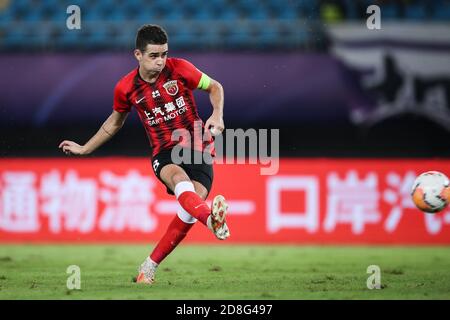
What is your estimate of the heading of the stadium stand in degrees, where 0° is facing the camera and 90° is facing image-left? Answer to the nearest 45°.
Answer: approximately 0°

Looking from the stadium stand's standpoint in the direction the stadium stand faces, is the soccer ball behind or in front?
in front

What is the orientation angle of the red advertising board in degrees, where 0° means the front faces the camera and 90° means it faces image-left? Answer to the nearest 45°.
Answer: approximately 0°

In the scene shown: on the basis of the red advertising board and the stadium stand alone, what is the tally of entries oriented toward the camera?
2

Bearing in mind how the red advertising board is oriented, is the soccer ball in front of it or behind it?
in front
